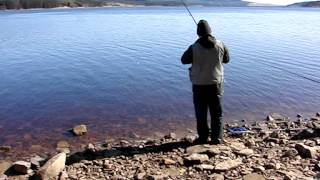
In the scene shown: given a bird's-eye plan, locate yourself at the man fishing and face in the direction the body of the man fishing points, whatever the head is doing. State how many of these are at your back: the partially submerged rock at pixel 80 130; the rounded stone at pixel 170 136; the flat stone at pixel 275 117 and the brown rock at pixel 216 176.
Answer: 1

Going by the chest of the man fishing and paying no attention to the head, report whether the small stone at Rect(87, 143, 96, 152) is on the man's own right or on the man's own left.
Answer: on the man's own left

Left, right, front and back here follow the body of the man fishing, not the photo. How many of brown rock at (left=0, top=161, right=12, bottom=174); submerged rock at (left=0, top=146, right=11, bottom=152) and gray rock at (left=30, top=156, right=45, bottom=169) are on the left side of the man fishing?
3

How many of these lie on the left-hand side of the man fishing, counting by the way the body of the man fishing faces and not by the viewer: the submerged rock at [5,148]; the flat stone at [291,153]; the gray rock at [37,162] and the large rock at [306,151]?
2

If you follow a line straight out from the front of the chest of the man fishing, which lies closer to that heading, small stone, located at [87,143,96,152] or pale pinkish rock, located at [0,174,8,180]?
the small stone

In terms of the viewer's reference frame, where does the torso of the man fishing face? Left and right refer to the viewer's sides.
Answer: facing away from the viewer

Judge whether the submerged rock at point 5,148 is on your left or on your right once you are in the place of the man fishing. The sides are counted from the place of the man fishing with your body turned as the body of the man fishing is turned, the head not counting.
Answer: on your left

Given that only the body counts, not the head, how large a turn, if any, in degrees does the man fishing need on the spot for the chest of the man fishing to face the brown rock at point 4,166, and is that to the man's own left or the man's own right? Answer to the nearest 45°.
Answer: approximately 90° to the man's own left

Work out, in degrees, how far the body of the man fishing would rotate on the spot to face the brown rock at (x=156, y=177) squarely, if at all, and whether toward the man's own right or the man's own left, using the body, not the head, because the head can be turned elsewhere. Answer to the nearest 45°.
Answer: approximately 135° to the man's own left

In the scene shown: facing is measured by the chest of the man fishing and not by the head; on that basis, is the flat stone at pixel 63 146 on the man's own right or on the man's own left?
on the man's own left

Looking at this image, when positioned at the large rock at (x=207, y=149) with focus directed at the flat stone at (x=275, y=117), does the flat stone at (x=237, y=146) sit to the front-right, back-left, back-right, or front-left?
front-right

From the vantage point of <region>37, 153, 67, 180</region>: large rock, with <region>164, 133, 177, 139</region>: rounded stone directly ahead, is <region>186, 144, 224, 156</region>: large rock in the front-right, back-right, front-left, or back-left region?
front-right

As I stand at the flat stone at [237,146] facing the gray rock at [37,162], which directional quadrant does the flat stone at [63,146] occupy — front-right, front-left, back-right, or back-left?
front-right

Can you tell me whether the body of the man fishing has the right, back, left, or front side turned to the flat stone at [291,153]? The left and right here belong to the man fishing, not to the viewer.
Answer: right

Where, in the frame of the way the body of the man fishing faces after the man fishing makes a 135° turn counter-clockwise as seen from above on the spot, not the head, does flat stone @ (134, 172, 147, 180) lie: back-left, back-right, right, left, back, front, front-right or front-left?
front

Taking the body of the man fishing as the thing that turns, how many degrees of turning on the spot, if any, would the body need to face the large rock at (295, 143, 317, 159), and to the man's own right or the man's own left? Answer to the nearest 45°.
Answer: approximately 90° to the man's own right
